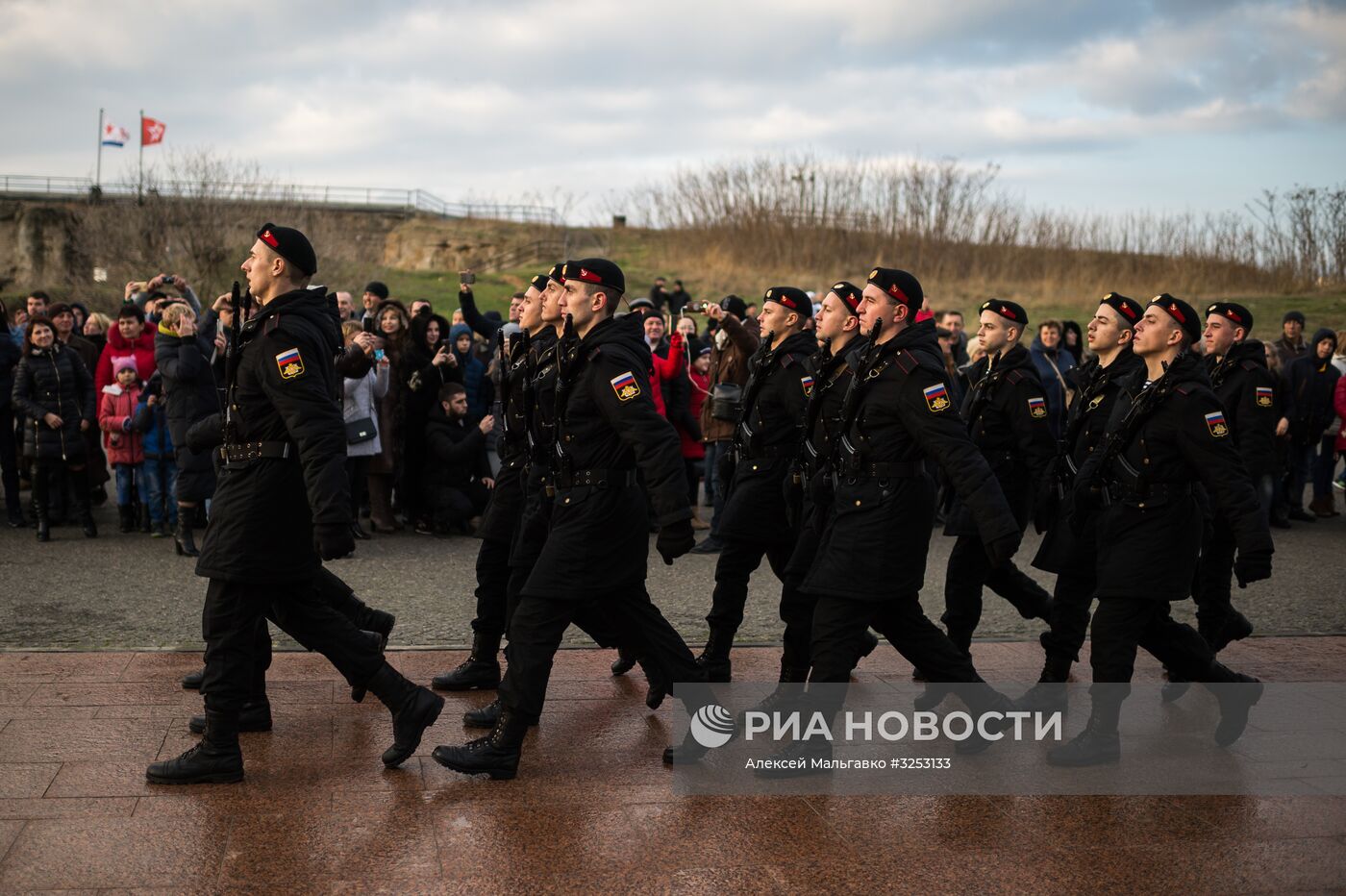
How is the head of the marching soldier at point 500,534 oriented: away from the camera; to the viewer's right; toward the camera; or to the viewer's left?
to the viewer's left

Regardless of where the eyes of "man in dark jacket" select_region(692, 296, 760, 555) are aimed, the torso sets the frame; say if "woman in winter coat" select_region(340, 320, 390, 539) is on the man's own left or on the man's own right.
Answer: on the man's own right

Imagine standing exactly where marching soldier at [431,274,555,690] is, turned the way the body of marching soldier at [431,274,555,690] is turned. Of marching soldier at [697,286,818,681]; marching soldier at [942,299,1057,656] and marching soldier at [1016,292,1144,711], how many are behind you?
3

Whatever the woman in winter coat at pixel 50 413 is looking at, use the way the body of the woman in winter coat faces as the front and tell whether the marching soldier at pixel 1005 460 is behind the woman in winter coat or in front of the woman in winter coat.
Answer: in front

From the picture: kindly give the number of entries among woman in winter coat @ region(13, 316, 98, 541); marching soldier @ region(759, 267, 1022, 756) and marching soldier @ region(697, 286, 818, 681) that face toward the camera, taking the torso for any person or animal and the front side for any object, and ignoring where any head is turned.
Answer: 1

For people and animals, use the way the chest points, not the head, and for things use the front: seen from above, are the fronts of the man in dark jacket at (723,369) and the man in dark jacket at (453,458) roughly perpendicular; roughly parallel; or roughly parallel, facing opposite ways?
roughly perpendicular

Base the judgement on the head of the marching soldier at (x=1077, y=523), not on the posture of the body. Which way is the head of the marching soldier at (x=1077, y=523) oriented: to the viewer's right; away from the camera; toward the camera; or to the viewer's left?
to the viewer's left

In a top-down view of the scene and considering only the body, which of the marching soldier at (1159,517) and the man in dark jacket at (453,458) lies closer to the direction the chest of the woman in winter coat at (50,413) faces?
the marching soldier

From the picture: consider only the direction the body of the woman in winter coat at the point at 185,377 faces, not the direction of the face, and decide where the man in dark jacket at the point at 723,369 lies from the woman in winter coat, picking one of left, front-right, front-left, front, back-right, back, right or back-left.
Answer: front-left

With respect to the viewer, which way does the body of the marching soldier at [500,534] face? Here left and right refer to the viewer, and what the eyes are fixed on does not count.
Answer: facing to the left of the viewer

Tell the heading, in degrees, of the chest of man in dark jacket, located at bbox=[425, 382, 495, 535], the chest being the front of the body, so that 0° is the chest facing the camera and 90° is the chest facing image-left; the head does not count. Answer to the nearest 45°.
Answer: approximately 315°

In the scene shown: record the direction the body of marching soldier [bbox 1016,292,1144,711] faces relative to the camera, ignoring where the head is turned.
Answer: to the viewer's left

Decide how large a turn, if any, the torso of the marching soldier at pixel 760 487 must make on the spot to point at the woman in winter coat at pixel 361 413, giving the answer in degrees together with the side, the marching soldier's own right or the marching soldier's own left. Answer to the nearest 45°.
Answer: approximately 45° to the marching soldier's own right

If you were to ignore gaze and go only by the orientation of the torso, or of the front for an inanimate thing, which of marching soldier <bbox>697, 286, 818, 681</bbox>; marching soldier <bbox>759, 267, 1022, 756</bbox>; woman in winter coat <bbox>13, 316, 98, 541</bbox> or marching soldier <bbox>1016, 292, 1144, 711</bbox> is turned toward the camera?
the woman in winter coat

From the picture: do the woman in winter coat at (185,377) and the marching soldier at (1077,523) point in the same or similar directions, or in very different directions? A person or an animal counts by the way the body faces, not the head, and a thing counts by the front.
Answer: very different directions

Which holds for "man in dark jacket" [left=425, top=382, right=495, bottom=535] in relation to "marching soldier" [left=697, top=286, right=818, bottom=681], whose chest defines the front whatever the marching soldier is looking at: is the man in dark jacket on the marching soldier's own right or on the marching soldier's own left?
on the marching soldier's own right

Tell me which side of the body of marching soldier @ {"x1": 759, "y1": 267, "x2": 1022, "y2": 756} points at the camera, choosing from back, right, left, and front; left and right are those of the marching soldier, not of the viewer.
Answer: left
